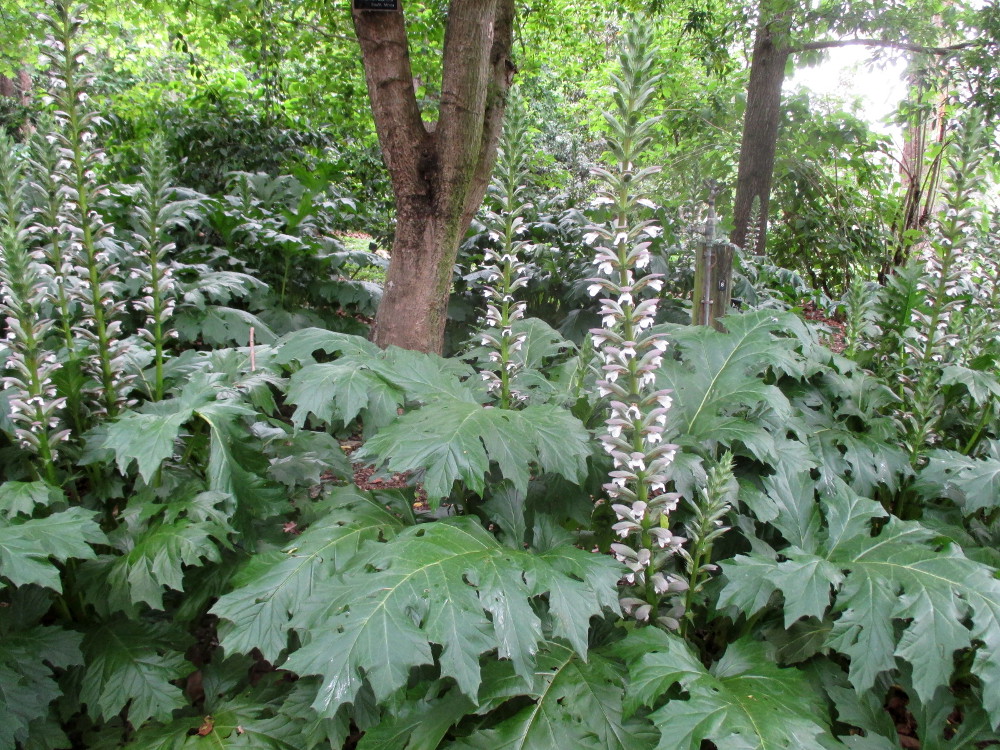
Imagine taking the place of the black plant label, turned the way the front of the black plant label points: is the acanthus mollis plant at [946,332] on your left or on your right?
on your left

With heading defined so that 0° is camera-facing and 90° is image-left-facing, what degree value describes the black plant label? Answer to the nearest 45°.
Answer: approximately 0°

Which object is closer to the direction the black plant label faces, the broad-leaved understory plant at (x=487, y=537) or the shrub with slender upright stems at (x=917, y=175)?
the broad-leaved understory plant

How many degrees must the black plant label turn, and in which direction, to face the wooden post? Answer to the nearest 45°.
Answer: approximately 45° to its left

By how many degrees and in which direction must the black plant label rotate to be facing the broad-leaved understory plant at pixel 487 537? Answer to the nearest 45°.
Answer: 0° — it already faces it

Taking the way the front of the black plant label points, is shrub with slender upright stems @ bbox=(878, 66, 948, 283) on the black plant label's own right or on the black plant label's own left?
on the black plant label's own left

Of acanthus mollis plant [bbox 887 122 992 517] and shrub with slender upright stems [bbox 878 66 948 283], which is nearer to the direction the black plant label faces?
the acanthus mollis plant

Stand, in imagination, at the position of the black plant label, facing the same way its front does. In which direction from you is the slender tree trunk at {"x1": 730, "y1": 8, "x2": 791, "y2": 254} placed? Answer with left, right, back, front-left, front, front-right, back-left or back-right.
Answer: back-left
